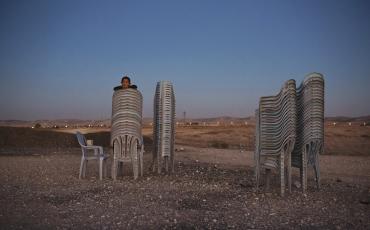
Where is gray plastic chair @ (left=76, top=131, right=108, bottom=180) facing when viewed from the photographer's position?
facing to the right of the viewer
